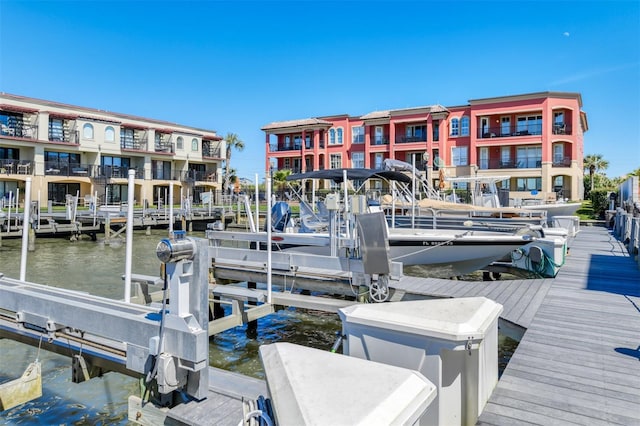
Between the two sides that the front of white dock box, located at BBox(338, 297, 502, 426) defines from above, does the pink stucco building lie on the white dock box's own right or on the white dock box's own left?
on the white dock box's own left

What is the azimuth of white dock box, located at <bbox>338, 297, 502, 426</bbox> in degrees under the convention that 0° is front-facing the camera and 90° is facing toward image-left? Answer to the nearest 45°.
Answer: approximately 315°

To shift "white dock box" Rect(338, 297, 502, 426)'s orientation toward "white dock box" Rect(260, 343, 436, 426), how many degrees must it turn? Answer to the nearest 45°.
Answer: approximately 90° to its right

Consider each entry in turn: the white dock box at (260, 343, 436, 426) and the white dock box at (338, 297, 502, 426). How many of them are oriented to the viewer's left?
0

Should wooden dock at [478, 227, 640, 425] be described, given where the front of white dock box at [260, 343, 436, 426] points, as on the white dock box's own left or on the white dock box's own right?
on the white dock box's own left

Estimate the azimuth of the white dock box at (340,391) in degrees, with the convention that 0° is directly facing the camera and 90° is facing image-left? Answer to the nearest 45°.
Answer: approximately 315°

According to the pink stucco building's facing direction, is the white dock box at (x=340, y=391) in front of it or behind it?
in front

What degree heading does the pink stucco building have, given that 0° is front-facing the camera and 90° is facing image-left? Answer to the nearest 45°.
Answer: approximately 45°

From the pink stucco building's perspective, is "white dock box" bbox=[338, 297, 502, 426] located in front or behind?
in front

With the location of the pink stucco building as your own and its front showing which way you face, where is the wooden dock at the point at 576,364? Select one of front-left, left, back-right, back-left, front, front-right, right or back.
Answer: front-left

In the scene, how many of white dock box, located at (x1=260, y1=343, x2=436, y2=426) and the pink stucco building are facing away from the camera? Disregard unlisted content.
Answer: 0

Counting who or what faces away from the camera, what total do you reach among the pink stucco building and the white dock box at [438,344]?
0
